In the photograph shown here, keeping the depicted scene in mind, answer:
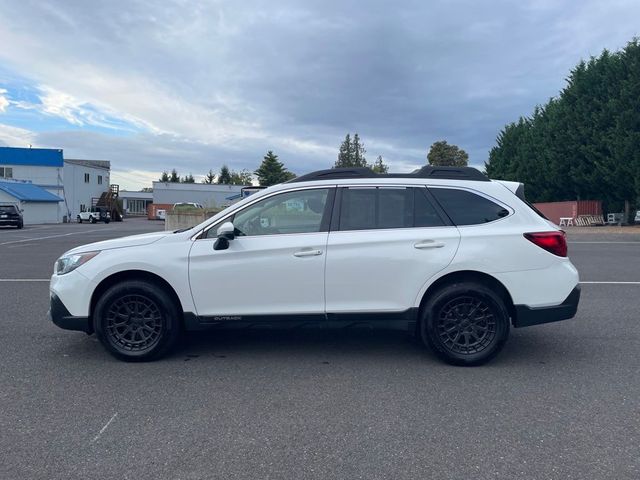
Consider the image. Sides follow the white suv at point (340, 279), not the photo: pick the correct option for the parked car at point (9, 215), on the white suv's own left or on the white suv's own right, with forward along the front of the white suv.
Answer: on the white suv's own right

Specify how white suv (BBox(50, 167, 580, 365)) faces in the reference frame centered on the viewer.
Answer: facing to the left of the viewer

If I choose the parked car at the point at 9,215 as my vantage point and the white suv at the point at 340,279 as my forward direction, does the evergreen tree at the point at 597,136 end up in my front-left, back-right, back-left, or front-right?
front-left

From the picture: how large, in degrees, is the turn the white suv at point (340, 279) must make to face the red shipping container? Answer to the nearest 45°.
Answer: approximately 135° to its right

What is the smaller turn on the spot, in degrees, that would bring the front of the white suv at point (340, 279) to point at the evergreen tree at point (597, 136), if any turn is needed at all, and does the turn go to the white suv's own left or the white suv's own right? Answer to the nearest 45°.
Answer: approximately 135° to the white suv's own right

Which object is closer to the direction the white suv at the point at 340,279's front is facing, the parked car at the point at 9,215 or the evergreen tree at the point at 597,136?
the parked car

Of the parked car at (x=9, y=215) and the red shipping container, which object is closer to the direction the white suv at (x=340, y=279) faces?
the parked car
